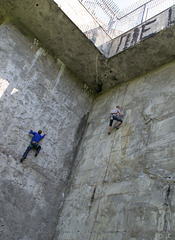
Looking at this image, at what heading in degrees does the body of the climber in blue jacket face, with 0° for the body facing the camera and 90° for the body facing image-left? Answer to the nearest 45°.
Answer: approximately 180°
